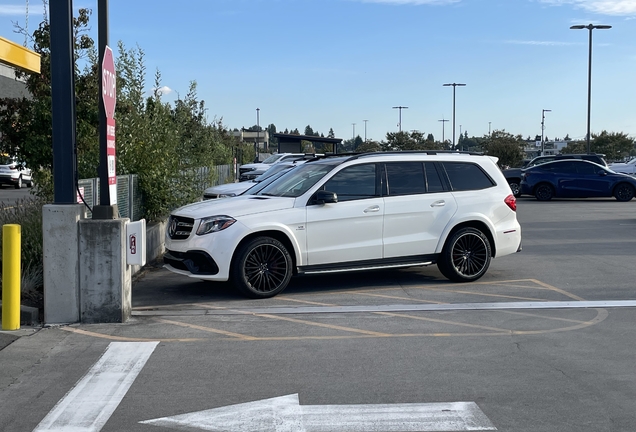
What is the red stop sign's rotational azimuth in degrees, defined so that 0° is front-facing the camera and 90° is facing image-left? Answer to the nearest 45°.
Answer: approximately 270°

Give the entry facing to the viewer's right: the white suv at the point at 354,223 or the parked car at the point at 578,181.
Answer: the parked car

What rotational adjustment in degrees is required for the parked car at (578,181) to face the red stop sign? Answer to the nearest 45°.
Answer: approximately 90° to its right

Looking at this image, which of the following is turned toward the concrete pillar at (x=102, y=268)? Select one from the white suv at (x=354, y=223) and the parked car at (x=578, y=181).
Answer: the white suv

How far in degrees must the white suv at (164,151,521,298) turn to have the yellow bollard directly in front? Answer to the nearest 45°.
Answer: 0° — it already faces it

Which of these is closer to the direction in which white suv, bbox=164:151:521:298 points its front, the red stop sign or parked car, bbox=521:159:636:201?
the red stop sign

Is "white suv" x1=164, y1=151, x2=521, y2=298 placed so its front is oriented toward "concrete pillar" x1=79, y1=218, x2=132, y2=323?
yes

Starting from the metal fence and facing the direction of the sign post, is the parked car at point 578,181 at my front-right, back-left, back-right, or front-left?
back-left

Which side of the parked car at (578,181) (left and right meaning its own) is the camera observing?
right

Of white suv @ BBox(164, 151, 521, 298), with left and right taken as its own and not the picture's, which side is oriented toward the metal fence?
front
